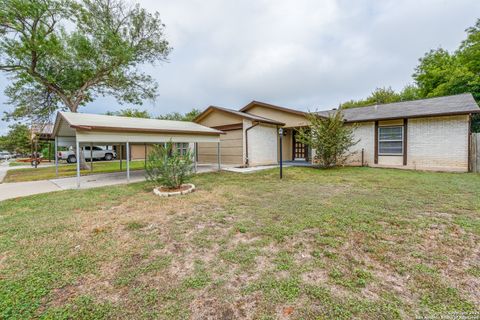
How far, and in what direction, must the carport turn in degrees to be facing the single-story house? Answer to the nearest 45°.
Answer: approximately 135° to its left

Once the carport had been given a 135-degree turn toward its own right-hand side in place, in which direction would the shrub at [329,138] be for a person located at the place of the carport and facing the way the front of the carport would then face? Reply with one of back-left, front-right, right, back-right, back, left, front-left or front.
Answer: right

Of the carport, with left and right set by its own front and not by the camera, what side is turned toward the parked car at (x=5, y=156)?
right

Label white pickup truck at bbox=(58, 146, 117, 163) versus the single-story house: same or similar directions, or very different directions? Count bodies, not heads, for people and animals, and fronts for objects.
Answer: very different directions

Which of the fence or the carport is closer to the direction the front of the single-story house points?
the carport

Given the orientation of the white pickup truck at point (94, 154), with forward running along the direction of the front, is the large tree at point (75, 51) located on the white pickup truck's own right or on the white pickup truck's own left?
on the white pickup truck's own right

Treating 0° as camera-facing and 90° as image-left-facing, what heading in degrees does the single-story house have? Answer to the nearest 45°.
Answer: approximately 45°
